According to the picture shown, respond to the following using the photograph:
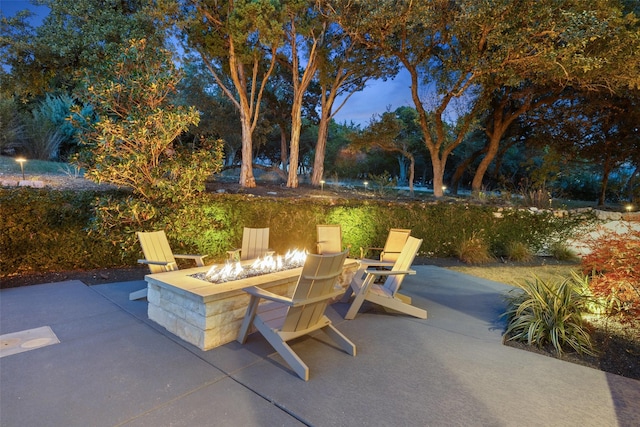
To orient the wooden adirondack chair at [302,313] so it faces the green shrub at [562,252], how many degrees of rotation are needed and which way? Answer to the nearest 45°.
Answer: approximately 90° to its right

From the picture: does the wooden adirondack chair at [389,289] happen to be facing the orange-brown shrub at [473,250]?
no

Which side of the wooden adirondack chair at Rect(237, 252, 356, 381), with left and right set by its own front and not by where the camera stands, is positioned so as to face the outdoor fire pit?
front

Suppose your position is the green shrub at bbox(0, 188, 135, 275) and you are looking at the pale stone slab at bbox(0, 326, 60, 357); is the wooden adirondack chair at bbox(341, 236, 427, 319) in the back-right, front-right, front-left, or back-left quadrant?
front-left

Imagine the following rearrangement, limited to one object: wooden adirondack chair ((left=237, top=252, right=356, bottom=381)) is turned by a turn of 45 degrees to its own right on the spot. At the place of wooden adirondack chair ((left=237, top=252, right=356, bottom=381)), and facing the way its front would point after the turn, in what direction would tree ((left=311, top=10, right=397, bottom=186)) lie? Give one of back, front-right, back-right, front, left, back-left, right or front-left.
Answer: front

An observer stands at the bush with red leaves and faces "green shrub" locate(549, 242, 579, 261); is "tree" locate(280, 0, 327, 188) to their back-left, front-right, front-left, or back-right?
front-left

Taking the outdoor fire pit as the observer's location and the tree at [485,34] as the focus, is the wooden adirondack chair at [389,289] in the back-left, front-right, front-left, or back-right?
front-right

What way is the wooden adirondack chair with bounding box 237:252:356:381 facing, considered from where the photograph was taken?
facing away from the viewer and to the left of the viewer

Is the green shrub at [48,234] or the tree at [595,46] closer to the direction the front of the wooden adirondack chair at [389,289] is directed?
the green shrub

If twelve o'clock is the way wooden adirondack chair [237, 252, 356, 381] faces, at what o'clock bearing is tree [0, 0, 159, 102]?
The tree is roughly at 12 o'clock from the wooden adirondack chair.

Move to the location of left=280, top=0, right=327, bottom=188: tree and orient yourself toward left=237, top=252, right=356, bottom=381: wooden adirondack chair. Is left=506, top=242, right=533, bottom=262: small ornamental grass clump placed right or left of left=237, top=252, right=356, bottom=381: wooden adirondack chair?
left

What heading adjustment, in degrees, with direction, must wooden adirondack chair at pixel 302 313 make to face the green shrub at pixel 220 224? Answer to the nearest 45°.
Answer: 0° — it already faces it

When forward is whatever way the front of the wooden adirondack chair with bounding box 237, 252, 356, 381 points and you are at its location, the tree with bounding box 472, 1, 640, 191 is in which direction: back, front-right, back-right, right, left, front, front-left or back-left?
right

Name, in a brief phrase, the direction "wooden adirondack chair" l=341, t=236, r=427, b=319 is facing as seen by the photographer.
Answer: facing to the left of the viewer

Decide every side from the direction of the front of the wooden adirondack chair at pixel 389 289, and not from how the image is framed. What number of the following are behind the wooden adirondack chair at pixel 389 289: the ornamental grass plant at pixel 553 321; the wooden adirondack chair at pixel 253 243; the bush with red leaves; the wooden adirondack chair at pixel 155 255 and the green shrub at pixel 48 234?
2

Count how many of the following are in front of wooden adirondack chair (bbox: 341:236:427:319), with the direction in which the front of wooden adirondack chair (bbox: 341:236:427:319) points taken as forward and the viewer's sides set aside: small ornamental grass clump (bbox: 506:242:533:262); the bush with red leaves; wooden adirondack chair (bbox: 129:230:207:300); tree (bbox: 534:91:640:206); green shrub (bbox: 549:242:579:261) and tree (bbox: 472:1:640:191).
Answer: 1

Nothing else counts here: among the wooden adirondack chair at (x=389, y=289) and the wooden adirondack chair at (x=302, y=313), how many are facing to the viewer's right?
0

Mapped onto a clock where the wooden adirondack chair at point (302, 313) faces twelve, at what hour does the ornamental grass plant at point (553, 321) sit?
The ornamental grass plant is roughly at 4 o'clock from the wooden adirondack chair.

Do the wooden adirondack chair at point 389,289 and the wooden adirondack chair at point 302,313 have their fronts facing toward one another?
no
